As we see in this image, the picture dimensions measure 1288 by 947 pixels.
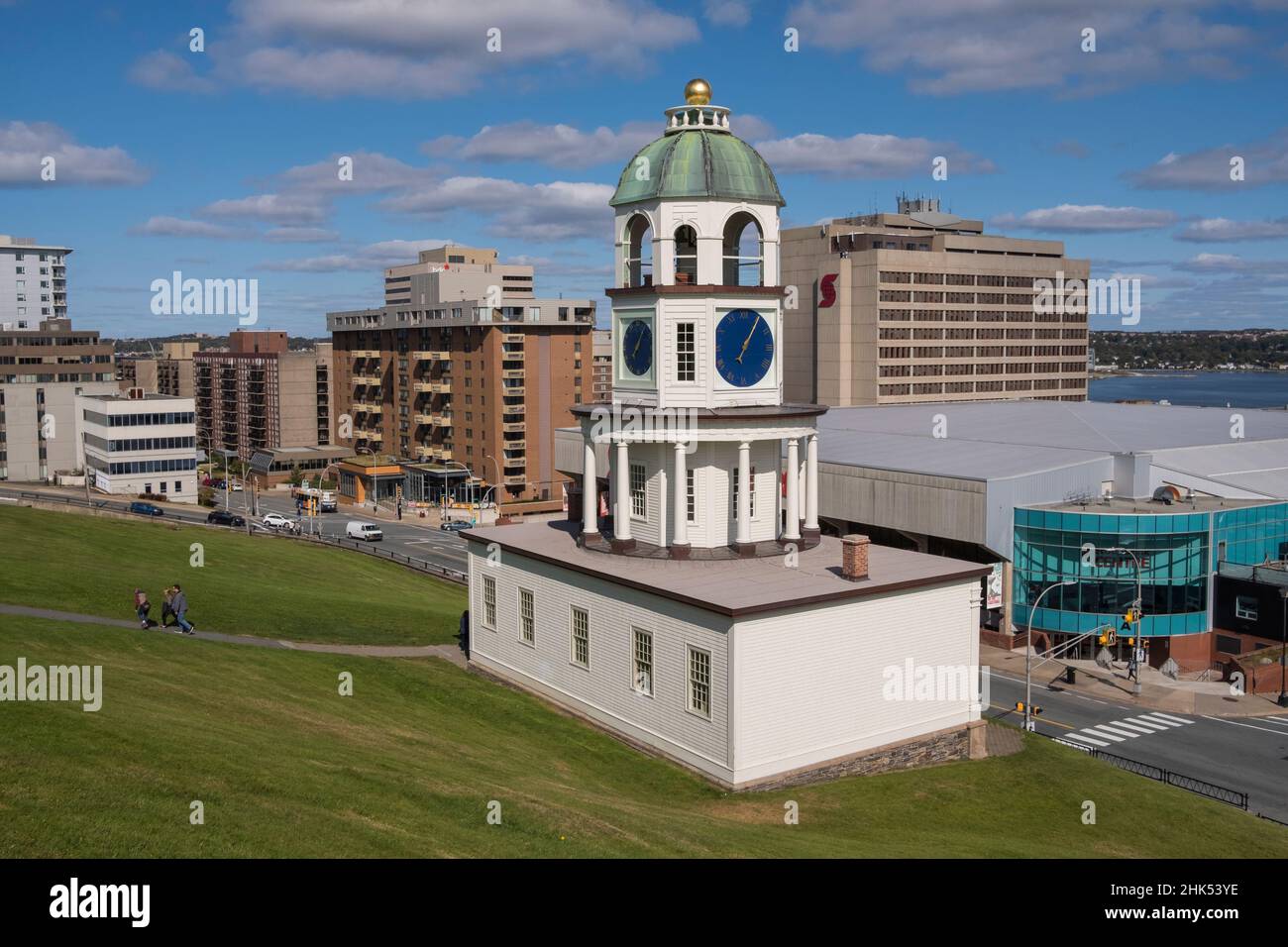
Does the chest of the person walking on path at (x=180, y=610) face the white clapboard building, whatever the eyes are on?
no

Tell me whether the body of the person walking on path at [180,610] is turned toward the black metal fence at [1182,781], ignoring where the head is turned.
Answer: no

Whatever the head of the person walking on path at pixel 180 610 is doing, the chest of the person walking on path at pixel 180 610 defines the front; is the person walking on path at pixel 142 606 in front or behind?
in front

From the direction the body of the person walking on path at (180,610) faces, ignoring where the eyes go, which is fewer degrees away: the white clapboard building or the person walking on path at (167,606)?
the person walking on path

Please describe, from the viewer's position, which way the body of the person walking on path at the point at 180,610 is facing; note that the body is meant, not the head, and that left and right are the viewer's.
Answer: facing to the left of the viewer
